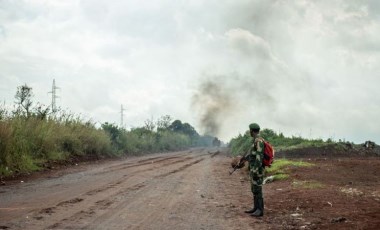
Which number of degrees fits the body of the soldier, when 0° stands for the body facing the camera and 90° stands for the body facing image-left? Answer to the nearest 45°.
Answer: approximately 90°
